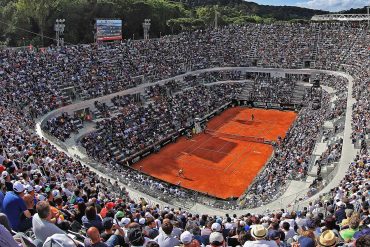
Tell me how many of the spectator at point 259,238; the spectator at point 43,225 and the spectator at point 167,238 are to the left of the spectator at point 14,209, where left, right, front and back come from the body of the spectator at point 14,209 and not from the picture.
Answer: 0

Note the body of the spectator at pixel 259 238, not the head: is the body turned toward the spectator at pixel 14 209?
no

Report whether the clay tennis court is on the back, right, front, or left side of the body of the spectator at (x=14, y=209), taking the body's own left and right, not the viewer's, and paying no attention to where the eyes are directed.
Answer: front

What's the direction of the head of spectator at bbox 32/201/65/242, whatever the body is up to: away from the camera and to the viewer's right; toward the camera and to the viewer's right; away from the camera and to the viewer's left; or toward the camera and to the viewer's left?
away from the camera and to the viewer's right

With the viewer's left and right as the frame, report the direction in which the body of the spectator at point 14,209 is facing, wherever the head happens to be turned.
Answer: facing away from the viewer and to the right of the viewer

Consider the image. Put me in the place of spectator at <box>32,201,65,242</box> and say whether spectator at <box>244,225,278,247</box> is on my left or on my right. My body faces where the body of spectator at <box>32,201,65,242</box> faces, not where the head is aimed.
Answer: on my right

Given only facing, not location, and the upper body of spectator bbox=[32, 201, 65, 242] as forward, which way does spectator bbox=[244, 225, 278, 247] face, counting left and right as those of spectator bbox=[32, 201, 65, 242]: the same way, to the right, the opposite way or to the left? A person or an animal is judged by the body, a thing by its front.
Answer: the same way

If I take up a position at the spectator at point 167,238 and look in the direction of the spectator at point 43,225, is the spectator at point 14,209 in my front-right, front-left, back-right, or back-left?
front-right

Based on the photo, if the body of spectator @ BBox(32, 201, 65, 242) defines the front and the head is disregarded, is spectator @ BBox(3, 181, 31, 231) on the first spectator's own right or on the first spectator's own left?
on the first spectator's own left

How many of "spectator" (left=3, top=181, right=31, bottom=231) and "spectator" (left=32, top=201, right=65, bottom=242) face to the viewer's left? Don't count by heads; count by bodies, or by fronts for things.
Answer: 0

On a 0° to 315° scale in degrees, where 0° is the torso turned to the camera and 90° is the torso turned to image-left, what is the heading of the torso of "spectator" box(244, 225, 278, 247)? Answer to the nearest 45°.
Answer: approximately 180°

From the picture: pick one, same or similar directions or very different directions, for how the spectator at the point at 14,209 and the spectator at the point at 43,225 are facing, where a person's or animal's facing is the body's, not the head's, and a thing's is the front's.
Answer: same or similar directions

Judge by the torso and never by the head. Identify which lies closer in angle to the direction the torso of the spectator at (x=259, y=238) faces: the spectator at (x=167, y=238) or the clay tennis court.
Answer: the clay tennis court

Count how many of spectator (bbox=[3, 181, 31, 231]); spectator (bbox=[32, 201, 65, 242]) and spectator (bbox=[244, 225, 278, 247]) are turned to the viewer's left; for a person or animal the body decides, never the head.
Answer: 0

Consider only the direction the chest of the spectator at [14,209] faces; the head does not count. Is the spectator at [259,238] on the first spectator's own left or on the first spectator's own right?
on the first spectator's own right

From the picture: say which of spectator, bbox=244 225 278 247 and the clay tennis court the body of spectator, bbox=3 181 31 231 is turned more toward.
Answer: the clay tennis court

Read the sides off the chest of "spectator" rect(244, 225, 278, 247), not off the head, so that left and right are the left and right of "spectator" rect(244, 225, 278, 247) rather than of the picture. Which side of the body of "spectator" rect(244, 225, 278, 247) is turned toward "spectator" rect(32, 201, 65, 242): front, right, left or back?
left

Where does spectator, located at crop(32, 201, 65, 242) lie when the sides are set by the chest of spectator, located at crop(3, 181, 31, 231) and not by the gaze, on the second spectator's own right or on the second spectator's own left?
on the second spectator's own right

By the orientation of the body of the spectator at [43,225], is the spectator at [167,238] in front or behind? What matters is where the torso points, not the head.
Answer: in front
